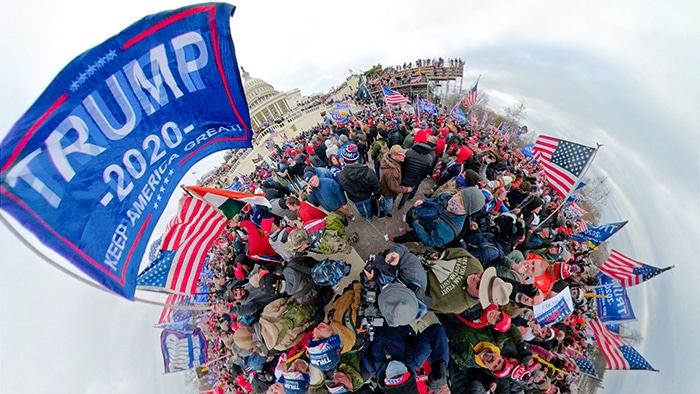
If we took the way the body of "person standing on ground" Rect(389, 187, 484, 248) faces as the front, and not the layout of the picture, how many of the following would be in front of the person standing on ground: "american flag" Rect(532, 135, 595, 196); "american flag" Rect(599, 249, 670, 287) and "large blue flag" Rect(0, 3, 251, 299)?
1

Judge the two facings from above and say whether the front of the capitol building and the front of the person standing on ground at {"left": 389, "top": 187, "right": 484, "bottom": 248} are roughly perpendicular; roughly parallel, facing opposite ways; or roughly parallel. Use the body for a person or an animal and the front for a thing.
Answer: roughly perpendicular

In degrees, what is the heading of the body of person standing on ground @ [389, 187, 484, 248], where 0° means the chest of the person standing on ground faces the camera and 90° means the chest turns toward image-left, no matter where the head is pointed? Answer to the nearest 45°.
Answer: approximately 45°

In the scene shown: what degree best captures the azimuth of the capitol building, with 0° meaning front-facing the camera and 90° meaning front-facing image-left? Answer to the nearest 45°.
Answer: approximately 0°
